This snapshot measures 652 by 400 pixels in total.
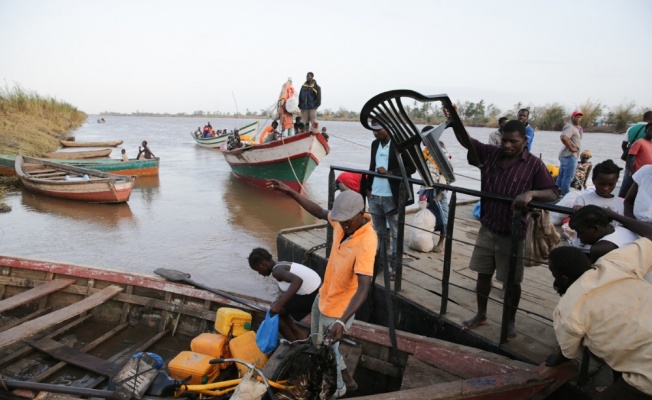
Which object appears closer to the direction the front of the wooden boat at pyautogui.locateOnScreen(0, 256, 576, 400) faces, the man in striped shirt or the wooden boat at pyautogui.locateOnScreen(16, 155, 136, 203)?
the man in striped shirt

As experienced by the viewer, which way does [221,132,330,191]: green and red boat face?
facing the viewer and to the right of the viewer

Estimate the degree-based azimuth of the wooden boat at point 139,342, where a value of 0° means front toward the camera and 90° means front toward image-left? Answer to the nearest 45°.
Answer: approximately 270°

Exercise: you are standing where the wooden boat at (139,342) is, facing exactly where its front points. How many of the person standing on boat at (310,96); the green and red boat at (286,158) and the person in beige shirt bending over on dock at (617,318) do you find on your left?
2

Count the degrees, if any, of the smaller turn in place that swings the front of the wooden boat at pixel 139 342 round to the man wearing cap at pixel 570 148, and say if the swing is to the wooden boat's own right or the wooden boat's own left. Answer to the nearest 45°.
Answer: approximately 45° to the wooden boat's own left

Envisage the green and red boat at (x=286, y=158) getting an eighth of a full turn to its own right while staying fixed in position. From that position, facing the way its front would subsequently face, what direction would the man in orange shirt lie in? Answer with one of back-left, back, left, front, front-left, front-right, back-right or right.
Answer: front

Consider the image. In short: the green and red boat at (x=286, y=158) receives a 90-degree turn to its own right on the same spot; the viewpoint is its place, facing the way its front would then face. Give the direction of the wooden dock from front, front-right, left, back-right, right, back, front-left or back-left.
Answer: front-left

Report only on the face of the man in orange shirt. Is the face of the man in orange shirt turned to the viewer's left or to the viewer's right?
to the viewer's left

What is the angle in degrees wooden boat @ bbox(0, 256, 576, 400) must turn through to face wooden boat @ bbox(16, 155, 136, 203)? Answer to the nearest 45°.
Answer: approximately 135° to its left

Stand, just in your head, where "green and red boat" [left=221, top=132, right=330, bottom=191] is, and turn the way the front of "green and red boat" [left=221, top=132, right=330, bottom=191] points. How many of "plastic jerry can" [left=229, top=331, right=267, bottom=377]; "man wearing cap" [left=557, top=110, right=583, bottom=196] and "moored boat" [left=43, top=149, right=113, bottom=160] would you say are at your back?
1

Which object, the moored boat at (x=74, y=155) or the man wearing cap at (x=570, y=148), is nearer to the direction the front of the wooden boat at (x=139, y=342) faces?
the man wearing cap

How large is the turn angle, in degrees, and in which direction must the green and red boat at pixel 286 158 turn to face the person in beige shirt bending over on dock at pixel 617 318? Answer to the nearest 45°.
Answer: approximately 45° to its right
